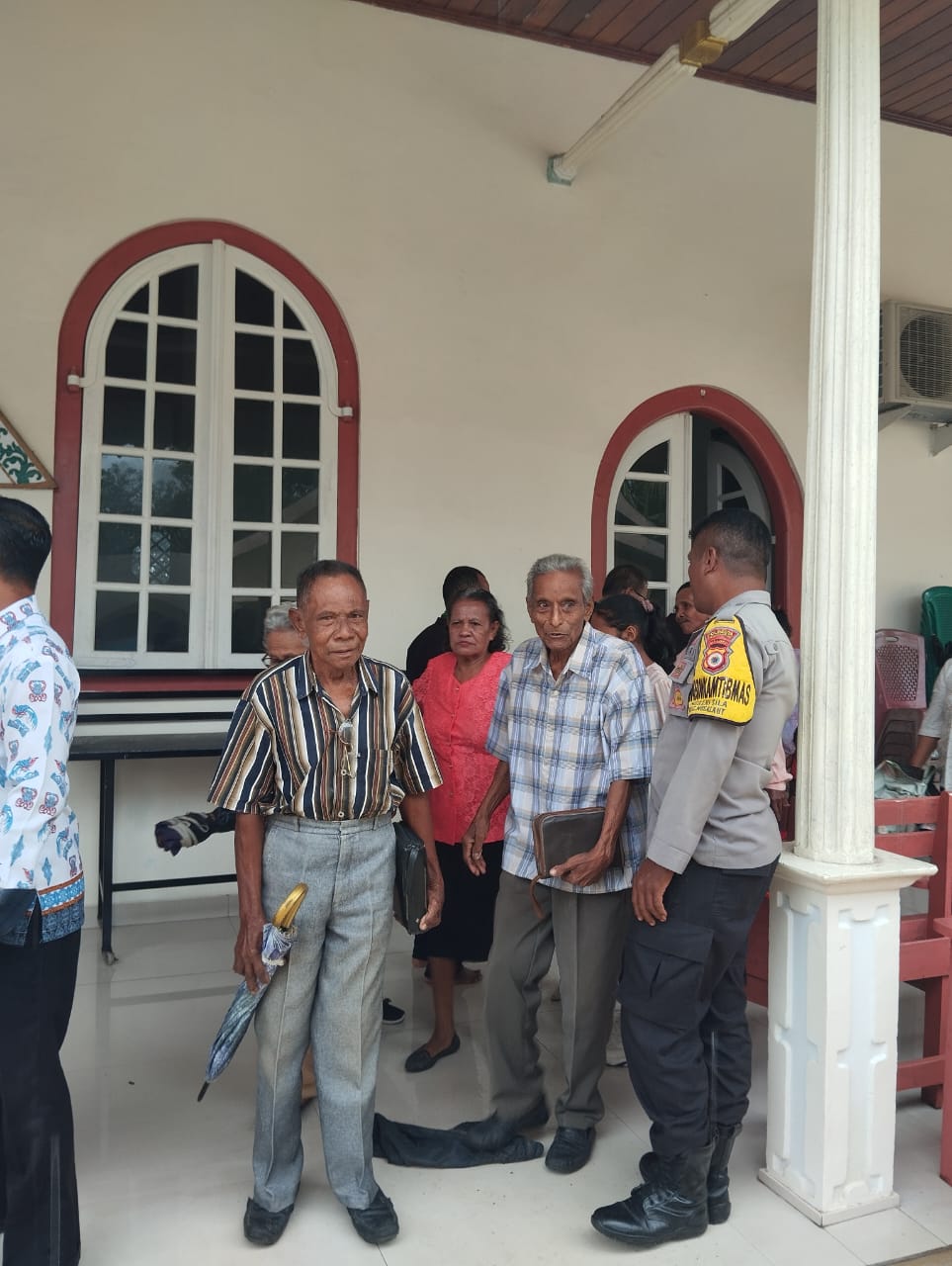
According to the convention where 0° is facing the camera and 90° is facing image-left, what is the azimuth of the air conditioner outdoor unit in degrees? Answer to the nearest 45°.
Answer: approximately 315°

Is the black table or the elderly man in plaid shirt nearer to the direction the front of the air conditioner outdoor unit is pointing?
the elderly man in plaid shirt

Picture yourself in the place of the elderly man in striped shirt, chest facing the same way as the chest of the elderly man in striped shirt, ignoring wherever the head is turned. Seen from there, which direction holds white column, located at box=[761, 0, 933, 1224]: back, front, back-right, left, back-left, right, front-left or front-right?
left

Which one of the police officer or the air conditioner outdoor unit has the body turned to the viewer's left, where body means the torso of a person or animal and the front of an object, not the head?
the police officer

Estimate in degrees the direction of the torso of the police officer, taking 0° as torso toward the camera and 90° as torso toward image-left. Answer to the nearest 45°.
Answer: approximately 90°

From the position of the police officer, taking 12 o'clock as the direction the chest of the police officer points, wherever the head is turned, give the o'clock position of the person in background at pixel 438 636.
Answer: The person in background is roughly at 2 o'clock from the police officer.

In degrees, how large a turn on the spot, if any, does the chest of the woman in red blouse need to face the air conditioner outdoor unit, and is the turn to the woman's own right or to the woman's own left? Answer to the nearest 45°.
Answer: approximately 180°

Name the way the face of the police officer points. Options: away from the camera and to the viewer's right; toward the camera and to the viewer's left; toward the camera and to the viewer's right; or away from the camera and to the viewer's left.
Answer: away from the camera and to the viewer's left
